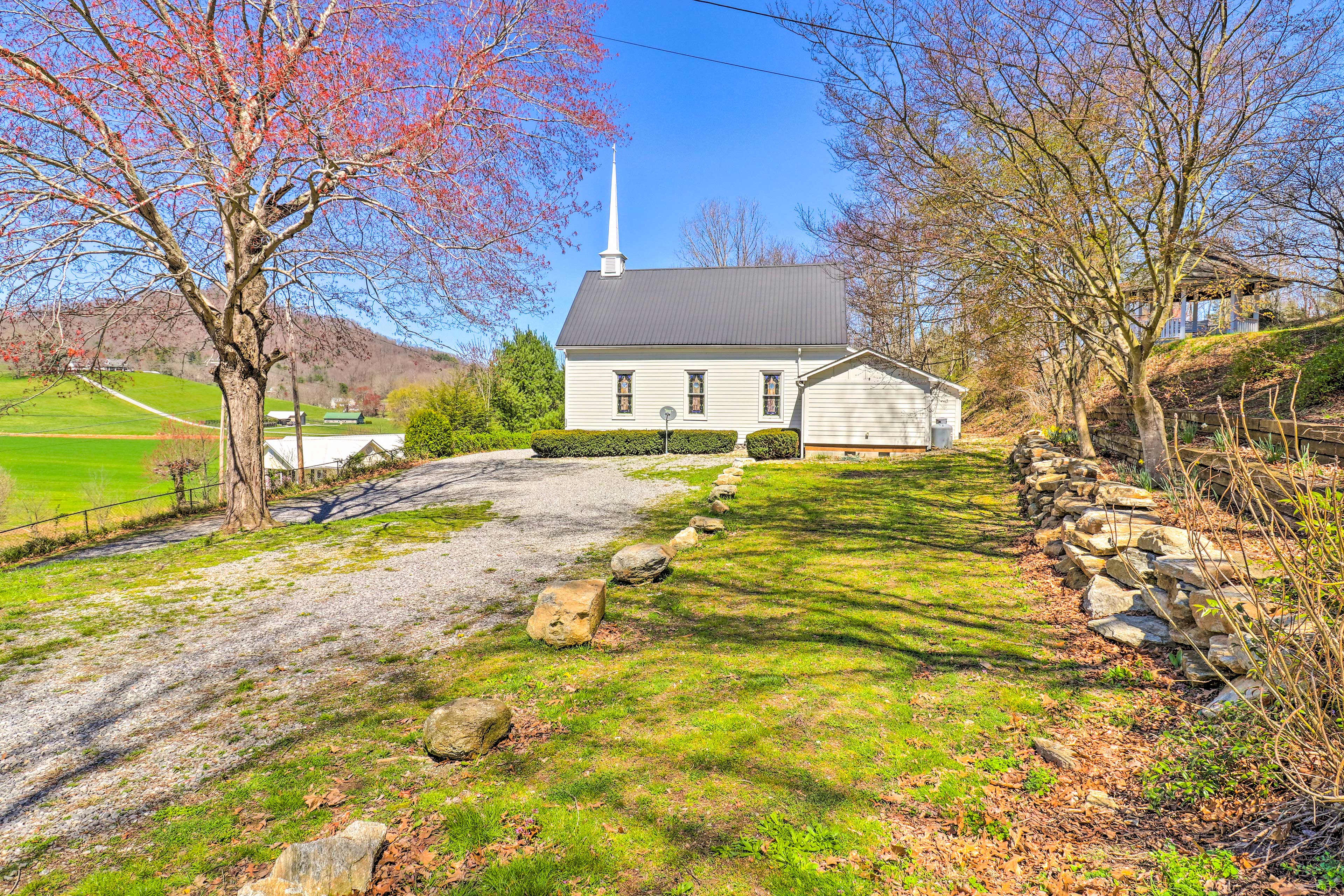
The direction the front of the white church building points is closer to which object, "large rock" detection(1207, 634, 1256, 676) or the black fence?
the black fence

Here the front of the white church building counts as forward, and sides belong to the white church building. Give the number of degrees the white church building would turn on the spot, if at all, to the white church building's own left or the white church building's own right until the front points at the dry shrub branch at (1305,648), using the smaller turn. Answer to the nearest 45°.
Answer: approximately 90° to the white church building's own left

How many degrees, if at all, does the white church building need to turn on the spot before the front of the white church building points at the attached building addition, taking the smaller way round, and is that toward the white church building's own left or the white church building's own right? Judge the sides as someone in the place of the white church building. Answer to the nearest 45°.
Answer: approximately 135° to the white church building's own left

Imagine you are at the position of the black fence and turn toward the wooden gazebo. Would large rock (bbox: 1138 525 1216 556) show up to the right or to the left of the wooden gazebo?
right

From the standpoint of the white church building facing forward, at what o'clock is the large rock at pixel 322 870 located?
The large rock is roughly at 9 o'clock from the white church building.

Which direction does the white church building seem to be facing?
to the viewer's left

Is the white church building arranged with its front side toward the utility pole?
yes

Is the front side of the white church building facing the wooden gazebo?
no

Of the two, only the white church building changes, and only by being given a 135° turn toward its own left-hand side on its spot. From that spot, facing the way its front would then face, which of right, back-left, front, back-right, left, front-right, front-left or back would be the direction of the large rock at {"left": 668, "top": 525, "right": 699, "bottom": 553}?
front-right

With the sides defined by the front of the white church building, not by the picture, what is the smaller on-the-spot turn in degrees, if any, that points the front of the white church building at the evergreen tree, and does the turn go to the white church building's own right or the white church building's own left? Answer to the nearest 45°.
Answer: approximately 45° to the white church building's own right

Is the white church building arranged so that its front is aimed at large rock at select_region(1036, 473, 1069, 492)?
no

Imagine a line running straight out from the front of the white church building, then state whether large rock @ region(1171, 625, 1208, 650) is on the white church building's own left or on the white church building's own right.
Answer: on the white church building's own left

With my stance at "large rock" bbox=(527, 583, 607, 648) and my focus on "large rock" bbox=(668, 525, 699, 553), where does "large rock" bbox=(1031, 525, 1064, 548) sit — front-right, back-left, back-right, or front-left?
front-right

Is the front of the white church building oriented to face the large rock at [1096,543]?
no

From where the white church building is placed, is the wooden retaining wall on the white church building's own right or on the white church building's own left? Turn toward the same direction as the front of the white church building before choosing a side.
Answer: on the white church building's own left
